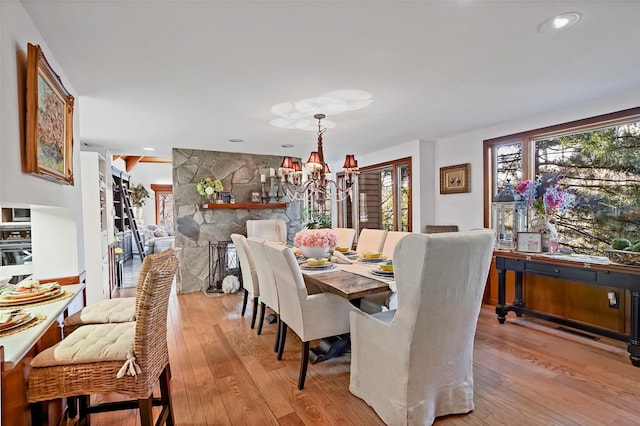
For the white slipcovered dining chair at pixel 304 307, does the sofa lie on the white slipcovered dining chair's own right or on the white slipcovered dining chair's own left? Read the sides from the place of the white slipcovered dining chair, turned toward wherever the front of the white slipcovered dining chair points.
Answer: on the white slipcovered dining chair's own left

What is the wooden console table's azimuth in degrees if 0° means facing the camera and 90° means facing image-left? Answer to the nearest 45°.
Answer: approximately 45°

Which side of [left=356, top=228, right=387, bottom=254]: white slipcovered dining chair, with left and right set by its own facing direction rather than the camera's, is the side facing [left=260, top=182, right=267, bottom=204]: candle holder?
right

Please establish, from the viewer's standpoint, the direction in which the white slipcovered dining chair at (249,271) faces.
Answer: facing away from the viewer and to the right of the viewer

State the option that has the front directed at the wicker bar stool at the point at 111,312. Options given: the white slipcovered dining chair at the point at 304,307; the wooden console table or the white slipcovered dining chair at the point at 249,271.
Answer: the wooden console table

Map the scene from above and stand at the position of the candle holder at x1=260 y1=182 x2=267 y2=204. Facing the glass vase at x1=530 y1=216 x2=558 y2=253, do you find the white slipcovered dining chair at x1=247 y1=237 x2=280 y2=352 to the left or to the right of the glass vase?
right

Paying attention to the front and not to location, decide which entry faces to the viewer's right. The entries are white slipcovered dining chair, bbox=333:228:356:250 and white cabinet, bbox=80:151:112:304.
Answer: the white cabinet

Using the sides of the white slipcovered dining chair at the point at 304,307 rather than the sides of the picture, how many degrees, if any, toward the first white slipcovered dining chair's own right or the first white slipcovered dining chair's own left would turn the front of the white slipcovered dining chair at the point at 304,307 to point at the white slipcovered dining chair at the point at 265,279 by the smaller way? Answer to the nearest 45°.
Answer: approximately 90° to the first white slipcovered dining chair's own left

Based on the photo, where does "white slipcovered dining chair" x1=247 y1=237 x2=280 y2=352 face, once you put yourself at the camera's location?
facing away from the viewer and to the right of the viewer
